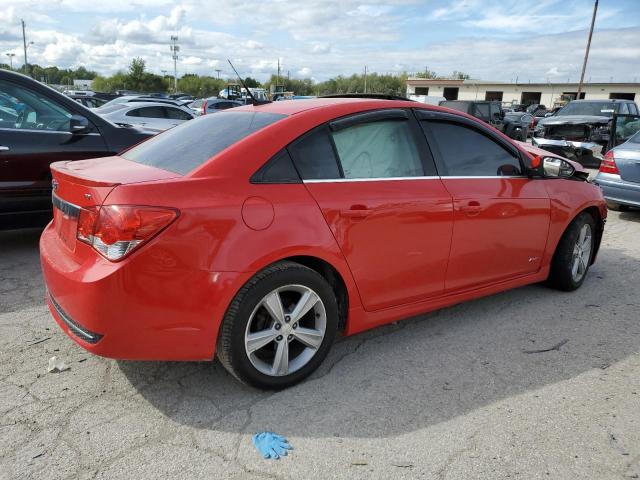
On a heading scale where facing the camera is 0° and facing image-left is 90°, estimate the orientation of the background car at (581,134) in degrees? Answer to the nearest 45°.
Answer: approximately 45°

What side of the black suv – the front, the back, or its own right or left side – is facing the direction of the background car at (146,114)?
right

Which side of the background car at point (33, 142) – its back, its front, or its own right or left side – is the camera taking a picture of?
right

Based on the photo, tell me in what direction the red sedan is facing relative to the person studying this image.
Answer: facing away from the viewer and to the right of the viewer

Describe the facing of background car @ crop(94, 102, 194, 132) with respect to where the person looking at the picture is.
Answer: facing away from the viewer and to the right of the viewer

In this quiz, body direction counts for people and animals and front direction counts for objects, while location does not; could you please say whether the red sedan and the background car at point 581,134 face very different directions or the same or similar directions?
very different directions

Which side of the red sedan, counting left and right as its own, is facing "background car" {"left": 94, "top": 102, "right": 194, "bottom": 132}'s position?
left

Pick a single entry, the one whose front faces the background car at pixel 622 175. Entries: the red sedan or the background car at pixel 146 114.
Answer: the red sedan

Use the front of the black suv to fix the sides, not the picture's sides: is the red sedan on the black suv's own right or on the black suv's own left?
on the black suv's own right

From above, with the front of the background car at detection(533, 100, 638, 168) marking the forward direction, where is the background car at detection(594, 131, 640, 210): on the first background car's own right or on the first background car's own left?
on the first background car's own left
